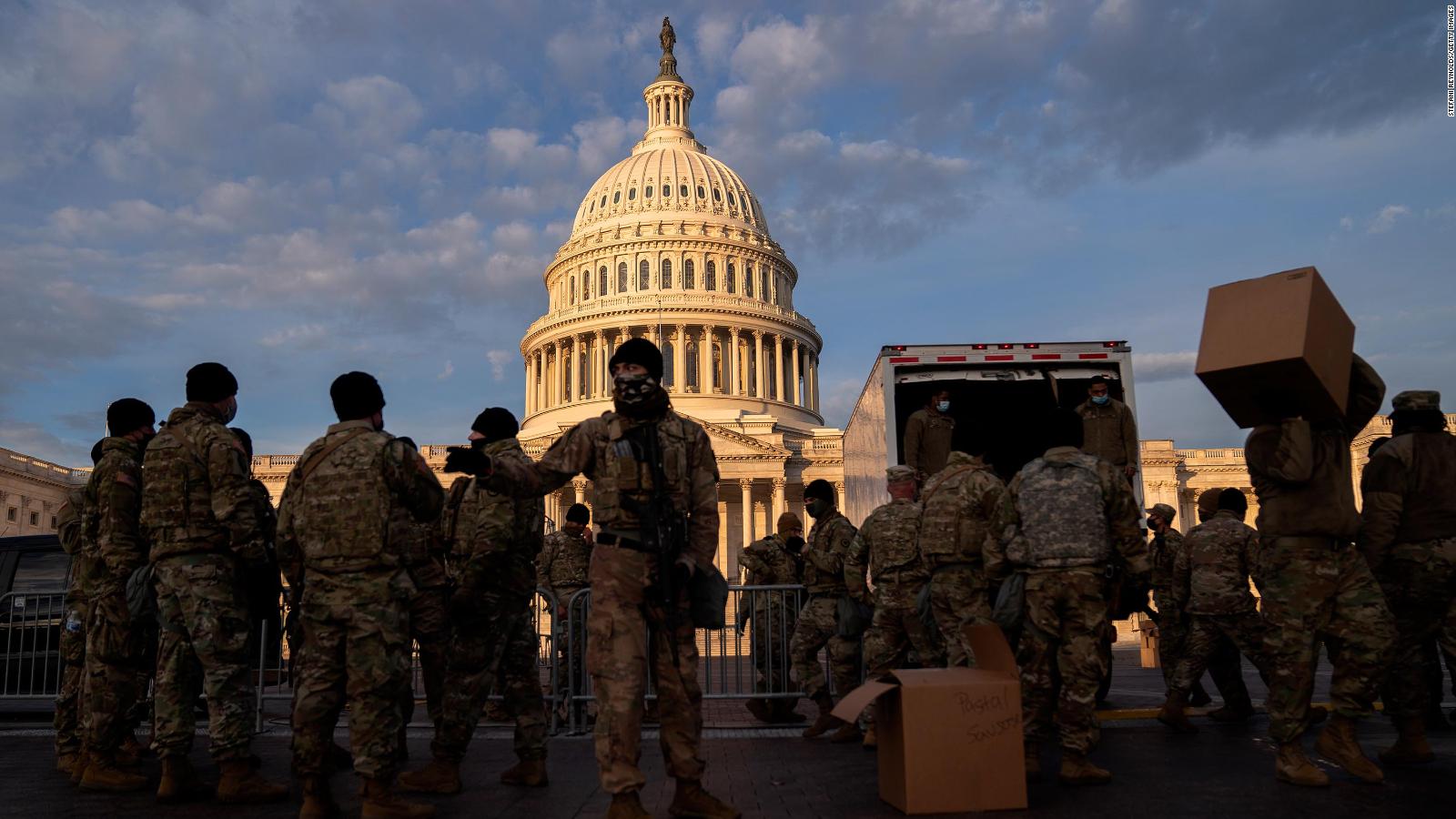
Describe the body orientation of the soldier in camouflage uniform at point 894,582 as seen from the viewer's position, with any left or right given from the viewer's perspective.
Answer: facing away from the viewer

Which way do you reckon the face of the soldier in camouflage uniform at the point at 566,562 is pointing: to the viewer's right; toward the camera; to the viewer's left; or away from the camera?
toward the camera

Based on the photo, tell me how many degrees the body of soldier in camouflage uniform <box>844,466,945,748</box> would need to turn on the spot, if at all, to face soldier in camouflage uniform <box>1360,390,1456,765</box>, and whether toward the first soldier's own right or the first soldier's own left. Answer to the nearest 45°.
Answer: approximately 90° to the first soldier's own right

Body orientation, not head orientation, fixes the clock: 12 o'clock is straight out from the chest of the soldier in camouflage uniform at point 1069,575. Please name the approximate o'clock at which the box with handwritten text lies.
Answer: The box with handwritten text is roughly at 7 o'clock from the soldier in camouflage uniform.

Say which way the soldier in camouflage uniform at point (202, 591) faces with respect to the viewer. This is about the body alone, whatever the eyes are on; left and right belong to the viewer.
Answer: facing away from the viewer and to the right of the viewer

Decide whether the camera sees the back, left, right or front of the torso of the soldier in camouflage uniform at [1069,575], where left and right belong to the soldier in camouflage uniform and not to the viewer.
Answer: back

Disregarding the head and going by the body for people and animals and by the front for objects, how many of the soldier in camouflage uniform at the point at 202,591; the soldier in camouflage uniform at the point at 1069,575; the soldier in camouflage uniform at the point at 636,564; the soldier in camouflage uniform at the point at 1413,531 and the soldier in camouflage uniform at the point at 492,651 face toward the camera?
1

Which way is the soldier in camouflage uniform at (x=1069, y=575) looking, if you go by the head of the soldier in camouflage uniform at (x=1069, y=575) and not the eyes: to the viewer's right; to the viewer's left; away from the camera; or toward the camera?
away from the camera

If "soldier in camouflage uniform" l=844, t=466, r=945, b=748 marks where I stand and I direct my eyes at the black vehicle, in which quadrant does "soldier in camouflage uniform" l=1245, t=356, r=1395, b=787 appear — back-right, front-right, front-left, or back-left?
back-left

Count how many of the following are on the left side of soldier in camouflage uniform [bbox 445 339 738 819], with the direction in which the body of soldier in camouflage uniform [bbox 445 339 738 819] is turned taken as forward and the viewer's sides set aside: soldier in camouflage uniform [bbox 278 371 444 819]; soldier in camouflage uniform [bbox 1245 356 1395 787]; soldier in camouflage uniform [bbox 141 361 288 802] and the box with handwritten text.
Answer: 2

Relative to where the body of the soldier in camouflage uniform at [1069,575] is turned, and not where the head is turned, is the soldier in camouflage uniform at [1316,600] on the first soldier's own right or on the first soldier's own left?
on the first soldier's own right

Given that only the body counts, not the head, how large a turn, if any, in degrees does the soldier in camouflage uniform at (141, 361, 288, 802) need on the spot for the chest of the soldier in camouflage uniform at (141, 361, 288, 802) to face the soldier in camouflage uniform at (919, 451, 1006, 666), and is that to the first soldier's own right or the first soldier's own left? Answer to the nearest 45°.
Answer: approximately 45° to the first soldier's own right

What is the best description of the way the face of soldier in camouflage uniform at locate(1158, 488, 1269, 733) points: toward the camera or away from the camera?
away from the camera
